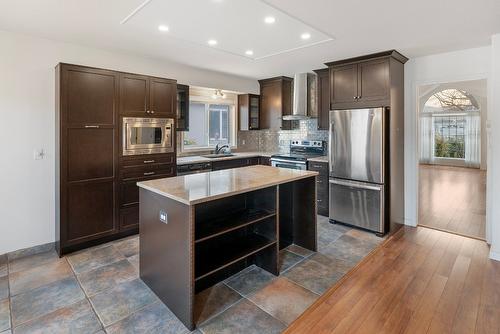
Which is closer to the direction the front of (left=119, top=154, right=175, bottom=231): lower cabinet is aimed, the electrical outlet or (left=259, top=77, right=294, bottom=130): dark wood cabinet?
the electrical outlet

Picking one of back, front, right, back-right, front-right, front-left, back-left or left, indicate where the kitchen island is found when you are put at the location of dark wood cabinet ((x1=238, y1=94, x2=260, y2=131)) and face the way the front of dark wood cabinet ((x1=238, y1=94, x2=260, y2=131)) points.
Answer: front-right

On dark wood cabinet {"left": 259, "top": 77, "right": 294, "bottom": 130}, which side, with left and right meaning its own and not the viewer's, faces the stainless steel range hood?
left

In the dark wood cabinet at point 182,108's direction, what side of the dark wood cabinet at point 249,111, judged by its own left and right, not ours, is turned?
right

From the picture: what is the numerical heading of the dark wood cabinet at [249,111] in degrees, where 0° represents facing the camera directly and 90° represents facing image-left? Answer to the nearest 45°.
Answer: approximately 315°

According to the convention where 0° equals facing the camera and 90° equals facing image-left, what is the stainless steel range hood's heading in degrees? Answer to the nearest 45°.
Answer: approximately 45°

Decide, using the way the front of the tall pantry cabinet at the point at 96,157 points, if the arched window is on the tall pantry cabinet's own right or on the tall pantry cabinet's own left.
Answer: on the tall pantry cabinet's own left
